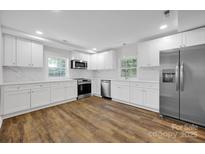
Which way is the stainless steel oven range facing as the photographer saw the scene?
facing the viewer and to the right of the viewer

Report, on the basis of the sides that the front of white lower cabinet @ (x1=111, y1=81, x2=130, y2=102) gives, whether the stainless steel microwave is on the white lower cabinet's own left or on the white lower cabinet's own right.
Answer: on the white lower cabinet's own right

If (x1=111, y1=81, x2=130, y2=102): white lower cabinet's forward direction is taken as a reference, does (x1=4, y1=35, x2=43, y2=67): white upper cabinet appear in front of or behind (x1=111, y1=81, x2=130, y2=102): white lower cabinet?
in front

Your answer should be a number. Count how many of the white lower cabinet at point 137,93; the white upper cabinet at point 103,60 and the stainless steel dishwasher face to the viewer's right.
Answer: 0

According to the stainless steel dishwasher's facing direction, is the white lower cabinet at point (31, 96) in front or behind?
in front

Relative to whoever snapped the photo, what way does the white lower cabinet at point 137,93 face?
facing the viewer and to the left of the viewer

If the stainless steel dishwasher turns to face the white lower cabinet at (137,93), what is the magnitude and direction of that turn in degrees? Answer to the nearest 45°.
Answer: approximately 90° to its left

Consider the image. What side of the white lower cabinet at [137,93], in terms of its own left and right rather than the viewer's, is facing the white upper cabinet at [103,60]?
right
